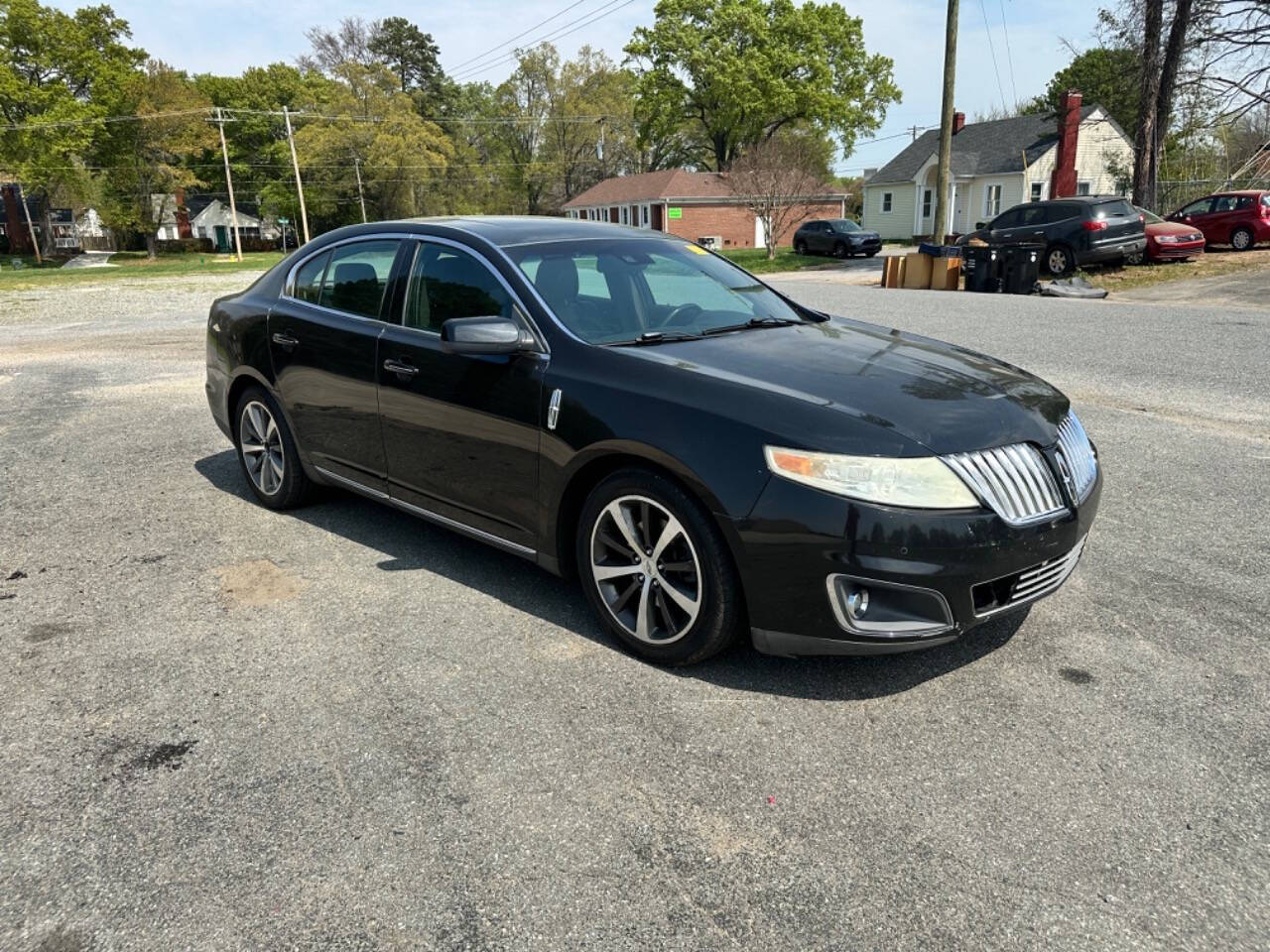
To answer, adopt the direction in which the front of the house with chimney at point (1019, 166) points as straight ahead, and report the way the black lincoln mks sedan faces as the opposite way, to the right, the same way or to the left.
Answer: to the left

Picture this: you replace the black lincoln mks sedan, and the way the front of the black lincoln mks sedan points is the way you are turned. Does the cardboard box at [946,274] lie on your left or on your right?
on your left

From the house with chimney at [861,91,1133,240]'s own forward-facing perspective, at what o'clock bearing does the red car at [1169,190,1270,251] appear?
The red car is roughly at 10 o'clock from the house with chimney.

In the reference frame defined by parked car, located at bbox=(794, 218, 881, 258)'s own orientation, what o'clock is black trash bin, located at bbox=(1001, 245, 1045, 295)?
The black trash bin is roughly at 1 o'clock from the parked car.

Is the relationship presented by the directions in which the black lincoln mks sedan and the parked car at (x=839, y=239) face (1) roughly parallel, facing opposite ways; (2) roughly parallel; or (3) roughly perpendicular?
roughly parallel

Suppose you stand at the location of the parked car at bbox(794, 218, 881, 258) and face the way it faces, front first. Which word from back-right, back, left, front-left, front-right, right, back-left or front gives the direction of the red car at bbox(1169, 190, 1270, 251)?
front

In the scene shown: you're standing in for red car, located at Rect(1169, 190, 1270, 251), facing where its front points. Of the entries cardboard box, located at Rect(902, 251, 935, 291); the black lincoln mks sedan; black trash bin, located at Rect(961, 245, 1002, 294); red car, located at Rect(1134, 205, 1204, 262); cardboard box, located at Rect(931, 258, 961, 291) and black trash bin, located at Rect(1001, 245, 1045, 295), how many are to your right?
0

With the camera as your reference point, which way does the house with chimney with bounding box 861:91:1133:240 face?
facing the viewer and to the left of the viewer

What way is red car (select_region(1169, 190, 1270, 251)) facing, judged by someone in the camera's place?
facing away from the viewer and to the left of the viewer

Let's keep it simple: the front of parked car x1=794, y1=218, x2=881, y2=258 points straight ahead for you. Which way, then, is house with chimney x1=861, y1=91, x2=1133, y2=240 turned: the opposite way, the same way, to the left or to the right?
to the right

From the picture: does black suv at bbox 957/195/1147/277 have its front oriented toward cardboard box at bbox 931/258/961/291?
no

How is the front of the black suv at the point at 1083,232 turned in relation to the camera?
facing away from the viewer and to the left of the viewer

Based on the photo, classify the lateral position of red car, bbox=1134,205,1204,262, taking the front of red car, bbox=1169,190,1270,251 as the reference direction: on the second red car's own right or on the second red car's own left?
on the second red car's own left

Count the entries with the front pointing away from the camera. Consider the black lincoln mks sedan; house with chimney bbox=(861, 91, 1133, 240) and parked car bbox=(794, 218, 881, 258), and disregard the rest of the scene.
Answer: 0

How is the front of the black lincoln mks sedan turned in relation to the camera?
facing the viewer and to the right of the viewer

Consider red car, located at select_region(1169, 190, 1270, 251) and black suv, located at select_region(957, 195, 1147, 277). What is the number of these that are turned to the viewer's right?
0
